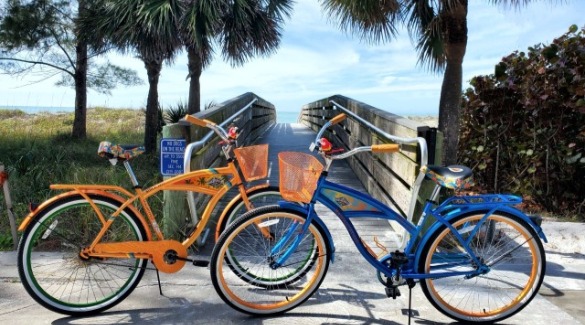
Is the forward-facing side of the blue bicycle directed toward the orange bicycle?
yes

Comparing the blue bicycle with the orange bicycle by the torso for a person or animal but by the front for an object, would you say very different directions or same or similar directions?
very different directions

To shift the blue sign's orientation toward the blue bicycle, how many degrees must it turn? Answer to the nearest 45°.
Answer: approximately 45° to its left

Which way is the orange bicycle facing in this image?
to the viewer's right

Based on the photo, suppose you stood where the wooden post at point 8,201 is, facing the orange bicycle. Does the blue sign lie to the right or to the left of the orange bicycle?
left

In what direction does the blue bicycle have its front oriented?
to the viewer's left

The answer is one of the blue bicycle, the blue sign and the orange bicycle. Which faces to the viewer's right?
the orange bicycle

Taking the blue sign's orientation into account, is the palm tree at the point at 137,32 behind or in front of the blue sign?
behind

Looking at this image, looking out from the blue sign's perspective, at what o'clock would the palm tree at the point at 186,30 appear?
The palm tree is roughly at 6 o'clock from the blue sign.

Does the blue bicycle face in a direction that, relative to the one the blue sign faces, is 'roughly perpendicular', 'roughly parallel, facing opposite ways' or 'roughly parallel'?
roughly perpendicular

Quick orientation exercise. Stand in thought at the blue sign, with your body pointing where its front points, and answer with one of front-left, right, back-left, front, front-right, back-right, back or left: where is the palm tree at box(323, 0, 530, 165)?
back-left

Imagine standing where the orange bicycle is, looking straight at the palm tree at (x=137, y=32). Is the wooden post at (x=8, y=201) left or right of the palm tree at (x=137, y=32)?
left
